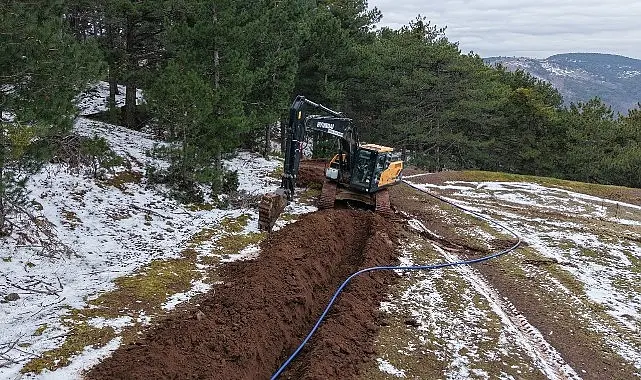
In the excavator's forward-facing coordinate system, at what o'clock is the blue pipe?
The blue pipe is roughly at 10 o'clock from the excavator.

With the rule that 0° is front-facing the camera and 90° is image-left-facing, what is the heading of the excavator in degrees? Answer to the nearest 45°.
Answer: approximately 45°
